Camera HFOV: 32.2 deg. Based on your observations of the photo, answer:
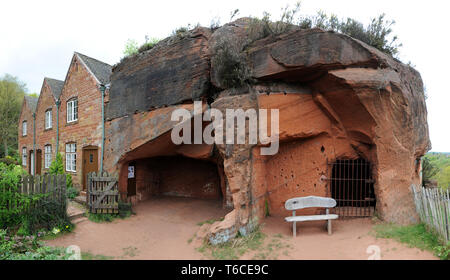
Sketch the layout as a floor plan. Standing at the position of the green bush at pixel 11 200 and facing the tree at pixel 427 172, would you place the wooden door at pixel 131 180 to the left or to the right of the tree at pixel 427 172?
left

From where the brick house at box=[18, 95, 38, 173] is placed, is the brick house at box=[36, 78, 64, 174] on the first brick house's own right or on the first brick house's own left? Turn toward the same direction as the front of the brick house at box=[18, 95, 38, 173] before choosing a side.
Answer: on the first brick house's own left

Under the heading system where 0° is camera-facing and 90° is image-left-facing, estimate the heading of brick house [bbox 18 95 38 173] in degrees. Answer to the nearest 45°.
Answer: approximately 45°

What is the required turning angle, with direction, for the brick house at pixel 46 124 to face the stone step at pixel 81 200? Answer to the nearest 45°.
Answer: approximately 45° to its left

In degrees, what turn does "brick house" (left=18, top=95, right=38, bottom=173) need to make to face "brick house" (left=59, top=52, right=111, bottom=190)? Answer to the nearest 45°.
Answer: approximately 45° to its left

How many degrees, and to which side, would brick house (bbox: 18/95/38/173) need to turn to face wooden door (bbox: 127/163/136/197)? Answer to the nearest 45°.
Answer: approximately 45° to its left

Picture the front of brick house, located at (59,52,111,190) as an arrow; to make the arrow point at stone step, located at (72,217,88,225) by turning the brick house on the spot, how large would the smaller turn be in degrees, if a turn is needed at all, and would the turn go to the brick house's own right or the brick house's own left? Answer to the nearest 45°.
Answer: approximately 45° to the brick house's own left

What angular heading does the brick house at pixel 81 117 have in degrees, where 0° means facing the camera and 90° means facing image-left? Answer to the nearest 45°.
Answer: approximately 45°
